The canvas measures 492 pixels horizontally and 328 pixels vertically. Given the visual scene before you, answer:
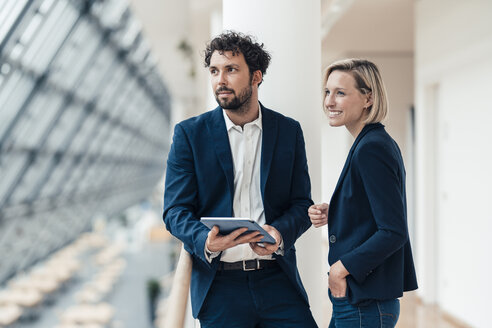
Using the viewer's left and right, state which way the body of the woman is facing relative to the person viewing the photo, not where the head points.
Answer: facing to the left of the viewer

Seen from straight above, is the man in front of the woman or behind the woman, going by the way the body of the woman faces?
in front

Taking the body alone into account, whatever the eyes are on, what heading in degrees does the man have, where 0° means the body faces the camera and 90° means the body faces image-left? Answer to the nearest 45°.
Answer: approximately 0°
